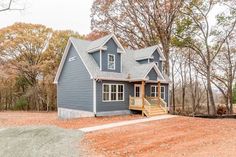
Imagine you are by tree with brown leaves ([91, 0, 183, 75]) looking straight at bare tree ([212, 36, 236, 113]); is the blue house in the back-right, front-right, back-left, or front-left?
back-right

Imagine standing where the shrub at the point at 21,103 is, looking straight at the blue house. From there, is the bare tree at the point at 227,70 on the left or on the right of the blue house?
left

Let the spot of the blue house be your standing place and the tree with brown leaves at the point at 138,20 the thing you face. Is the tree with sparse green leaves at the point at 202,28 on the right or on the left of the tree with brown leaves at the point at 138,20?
right

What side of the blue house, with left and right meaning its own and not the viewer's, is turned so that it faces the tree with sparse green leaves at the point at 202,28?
left

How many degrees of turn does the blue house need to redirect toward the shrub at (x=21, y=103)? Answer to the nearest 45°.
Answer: approximately 180°

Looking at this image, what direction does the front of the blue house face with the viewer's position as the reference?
facing the viewer and to the right of the viewer

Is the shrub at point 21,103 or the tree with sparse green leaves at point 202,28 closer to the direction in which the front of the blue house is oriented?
the tree with sparse green leaves

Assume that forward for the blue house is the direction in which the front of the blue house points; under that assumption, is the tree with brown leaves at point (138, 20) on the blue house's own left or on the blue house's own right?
on the blue house's own left

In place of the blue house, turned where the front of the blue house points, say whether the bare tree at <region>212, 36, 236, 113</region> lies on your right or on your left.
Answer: on your left
